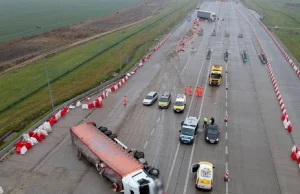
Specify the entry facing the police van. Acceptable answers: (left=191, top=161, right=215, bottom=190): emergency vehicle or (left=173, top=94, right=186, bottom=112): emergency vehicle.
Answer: (left=173, top=94, right=186, bottom=112): emergency vehicle

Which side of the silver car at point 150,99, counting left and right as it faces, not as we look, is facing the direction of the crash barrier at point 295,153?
left

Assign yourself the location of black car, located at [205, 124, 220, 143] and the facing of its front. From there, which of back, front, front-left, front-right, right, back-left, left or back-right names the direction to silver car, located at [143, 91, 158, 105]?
back-right

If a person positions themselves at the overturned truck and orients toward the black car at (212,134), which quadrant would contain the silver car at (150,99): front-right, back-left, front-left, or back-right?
front-left

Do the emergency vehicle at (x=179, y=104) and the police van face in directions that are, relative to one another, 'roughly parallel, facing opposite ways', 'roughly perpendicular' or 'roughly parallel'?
roughly parallel

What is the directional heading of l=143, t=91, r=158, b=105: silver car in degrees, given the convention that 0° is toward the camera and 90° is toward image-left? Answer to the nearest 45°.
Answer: approximately 45°

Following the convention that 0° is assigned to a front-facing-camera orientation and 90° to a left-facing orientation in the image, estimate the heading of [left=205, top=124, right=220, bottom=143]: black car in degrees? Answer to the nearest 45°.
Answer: approximately 0°

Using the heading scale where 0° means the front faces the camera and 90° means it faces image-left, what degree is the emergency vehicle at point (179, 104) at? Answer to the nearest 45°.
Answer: approximately 0°

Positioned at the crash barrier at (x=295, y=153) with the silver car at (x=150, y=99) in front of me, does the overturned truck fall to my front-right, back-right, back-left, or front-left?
front-left

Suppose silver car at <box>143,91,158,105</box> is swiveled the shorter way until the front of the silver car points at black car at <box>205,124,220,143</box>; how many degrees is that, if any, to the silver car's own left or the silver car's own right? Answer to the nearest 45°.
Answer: approximately 90° to the silver car's own left

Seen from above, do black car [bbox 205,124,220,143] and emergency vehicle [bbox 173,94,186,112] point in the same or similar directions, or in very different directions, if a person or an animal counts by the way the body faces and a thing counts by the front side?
same or similar directions

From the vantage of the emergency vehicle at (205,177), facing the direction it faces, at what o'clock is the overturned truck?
The overturned truck is roughly at 9 o'clock from the emergency vehicle.

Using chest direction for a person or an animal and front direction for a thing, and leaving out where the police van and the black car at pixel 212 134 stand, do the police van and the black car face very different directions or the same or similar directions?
same or similar directions

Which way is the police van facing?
toward the camera

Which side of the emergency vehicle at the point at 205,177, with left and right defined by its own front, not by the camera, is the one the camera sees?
back

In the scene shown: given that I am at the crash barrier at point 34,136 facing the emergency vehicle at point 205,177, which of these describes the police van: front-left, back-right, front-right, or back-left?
front-left
